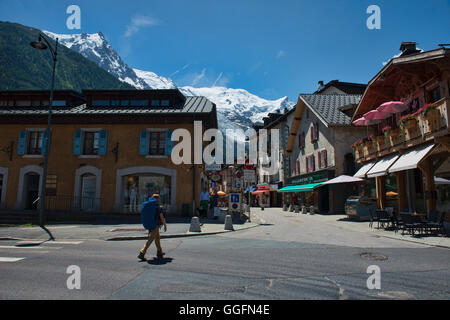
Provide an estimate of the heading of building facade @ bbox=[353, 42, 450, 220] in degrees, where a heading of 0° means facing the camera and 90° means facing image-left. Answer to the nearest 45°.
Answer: approximately 45°

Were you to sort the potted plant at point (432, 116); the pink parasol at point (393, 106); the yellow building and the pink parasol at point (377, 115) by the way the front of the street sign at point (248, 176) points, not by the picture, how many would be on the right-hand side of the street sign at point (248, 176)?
1

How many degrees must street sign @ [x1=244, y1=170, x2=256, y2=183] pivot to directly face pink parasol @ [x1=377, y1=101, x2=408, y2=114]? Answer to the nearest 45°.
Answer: approximately 90° to its left

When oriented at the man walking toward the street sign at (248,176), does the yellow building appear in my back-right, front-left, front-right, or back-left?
front-left

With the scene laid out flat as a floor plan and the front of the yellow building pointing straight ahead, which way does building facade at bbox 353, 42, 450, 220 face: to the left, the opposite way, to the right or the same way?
to the right

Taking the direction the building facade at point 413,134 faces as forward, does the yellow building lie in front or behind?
in front

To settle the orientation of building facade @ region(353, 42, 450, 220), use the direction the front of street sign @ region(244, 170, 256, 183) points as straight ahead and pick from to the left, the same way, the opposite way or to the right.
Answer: to the right

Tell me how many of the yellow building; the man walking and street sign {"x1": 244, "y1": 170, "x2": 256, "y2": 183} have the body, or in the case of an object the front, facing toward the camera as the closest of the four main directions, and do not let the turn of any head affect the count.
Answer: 2

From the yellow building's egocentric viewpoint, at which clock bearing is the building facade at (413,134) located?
The building facade is roughly at 10 o'clock from the yellow building.

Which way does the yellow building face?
toward the camera

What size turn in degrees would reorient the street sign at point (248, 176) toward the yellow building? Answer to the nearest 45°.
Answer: approximately 90° to its right

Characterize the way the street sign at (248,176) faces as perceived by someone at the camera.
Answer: facing the viewer

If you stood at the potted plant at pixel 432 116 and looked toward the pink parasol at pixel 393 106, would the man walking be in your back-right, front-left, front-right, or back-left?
back-left

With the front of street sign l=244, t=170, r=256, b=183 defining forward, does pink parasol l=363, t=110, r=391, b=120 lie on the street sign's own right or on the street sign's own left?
on the street sign's own left

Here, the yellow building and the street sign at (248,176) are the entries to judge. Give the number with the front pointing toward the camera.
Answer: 2
